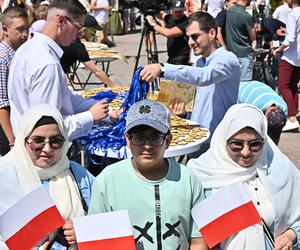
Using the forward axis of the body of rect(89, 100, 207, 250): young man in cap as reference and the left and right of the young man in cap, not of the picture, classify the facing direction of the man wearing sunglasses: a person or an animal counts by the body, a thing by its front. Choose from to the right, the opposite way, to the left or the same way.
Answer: to the right

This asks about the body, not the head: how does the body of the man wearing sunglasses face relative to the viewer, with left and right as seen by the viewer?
facing to the left of the viewer

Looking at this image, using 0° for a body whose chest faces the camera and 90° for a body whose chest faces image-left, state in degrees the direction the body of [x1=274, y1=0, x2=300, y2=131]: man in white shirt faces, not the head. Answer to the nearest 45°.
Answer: approximately 90°

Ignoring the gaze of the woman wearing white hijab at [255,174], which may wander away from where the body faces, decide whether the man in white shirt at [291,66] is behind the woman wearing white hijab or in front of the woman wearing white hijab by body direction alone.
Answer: behind

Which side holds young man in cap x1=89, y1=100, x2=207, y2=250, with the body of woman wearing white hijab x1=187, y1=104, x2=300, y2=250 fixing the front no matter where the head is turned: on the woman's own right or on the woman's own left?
on the woman's own right

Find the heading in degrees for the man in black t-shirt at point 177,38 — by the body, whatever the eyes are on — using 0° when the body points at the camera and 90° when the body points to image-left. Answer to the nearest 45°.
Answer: approximately 45°

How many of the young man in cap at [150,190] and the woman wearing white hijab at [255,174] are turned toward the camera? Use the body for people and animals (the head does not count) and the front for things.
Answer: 2
